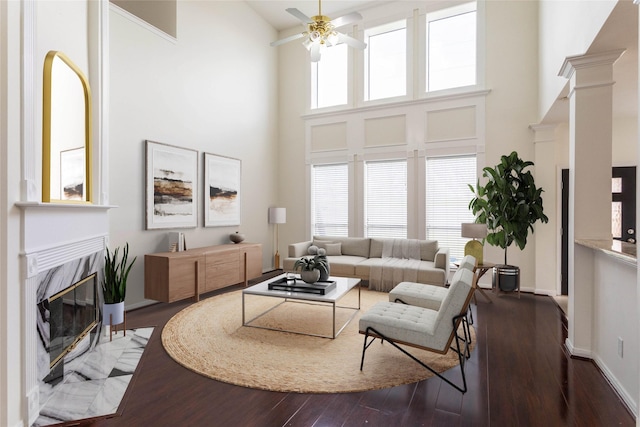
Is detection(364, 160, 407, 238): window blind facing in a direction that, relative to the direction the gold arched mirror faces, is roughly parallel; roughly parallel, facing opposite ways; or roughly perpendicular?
roughly perpendicular

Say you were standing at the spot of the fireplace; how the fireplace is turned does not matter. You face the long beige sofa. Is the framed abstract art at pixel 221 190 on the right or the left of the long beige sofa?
left

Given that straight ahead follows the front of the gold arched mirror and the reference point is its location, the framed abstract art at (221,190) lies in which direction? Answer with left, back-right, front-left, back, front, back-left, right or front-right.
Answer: left

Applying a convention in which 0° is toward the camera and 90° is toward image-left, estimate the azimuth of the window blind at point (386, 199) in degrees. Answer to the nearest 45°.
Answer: approximately 0°

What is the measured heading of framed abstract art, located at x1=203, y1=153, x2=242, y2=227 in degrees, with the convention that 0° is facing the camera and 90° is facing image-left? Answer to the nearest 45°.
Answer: approximately 315°

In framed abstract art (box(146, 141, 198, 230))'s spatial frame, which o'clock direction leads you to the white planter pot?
The white planter pot is roughly at 2 o'clock from the framed abstract art.
